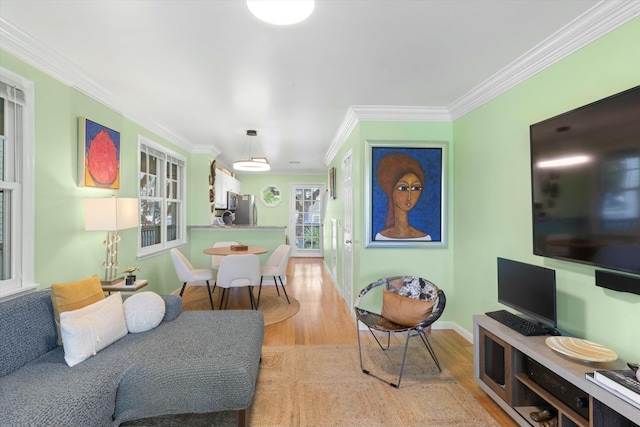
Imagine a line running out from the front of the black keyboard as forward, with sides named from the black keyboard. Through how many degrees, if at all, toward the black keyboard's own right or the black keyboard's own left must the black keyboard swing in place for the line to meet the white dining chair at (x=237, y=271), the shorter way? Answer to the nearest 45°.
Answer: approximately 45° to the black keyboard's own right

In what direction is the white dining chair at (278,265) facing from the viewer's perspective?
to the viewer's left

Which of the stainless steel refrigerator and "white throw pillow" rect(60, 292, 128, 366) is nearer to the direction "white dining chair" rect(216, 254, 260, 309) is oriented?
the stainless steel refrigerator

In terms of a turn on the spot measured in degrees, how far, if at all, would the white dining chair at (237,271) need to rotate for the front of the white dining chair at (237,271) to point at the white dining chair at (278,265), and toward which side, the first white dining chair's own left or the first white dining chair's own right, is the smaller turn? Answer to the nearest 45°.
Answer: approximately 45° to the first white dining chair's own right

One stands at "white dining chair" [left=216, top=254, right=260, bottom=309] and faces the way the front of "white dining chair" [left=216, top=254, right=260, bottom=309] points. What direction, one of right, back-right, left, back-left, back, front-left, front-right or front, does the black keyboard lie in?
back-right

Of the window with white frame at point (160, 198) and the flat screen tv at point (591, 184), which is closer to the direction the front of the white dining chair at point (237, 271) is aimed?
the window with white frame

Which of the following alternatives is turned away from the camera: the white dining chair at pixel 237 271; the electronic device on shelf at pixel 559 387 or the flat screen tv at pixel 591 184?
the white dining chair

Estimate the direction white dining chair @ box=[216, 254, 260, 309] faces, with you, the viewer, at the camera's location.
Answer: facing away from the viewer

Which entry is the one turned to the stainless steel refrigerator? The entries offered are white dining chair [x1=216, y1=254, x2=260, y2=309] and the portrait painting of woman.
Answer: the white dining chair
